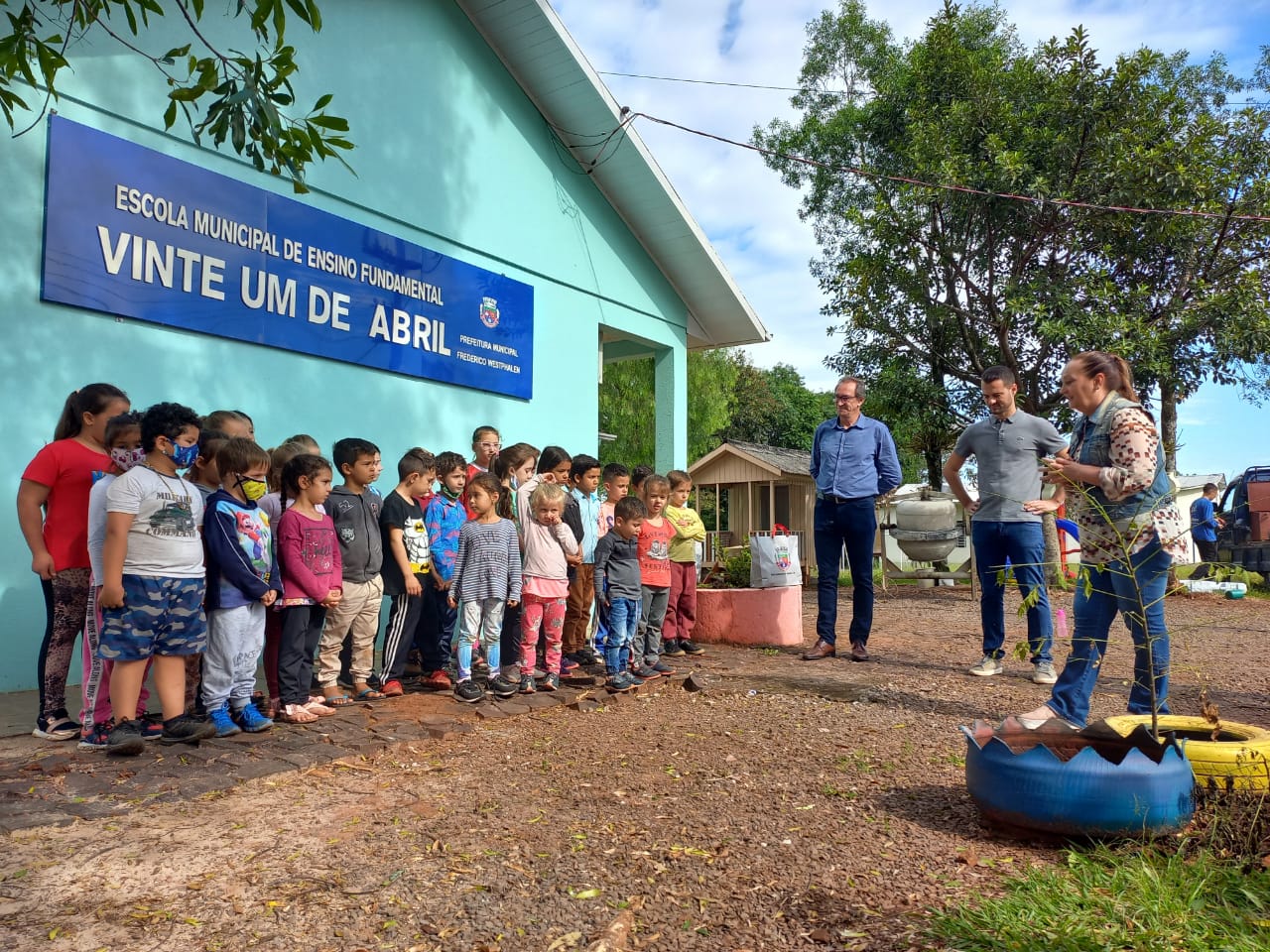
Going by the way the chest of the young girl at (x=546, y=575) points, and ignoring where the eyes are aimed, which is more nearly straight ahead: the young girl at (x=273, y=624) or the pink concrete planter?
the young girl

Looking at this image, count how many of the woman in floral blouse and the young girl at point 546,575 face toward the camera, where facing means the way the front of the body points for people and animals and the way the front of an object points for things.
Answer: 1

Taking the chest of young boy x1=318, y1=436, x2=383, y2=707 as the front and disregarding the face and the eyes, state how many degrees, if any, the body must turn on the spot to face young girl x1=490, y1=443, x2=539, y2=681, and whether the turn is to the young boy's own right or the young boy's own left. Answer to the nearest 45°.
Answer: approximately 90° to the young boy's own left

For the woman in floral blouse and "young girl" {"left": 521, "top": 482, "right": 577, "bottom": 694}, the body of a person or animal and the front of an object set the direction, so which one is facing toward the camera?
the young girl

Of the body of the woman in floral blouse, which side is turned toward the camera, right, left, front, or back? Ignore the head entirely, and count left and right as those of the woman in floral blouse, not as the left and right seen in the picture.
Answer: left

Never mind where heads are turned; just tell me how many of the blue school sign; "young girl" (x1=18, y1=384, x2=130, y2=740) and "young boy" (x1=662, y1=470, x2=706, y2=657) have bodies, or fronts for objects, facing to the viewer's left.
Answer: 0

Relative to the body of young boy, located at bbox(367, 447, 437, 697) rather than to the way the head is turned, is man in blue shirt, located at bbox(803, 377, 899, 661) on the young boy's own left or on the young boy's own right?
on the young boy's own left

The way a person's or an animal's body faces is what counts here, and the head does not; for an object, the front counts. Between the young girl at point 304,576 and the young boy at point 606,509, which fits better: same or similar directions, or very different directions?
same or similar directions

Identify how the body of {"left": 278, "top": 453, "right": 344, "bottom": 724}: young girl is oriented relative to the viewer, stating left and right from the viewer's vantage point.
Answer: facing the viewer and to the right of the viewer

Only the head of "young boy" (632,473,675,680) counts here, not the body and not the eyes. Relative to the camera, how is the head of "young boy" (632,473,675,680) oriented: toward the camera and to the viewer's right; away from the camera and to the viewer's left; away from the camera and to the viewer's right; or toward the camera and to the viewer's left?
toward the camera and to the viewer's right

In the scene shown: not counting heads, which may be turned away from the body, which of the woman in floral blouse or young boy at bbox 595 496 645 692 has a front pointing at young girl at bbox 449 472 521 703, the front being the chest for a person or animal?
the woman in floral blouse

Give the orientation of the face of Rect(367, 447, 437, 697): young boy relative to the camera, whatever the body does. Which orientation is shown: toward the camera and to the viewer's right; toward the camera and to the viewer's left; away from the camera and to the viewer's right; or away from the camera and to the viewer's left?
toward the camera and to the viewer's right

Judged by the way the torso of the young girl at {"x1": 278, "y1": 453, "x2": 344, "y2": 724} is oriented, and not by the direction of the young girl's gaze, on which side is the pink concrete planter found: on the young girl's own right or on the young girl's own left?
on the young girl's own left

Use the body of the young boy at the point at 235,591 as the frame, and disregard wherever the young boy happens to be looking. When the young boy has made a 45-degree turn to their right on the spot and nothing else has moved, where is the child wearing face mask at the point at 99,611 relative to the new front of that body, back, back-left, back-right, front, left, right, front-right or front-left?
right

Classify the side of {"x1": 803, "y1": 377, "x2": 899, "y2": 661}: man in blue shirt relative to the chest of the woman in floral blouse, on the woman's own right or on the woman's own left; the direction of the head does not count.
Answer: on the woman's own right
